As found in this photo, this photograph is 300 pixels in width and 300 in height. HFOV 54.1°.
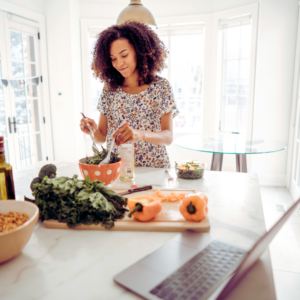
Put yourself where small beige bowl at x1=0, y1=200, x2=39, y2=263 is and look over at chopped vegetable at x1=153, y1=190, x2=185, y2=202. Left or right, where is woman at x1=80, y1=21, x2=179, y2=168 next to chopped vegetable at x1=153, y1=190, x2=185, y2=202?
left

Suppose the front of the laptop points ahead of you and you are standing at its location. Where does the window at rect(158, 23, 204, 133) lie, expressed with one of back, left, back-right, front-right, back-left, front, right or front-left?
front-right

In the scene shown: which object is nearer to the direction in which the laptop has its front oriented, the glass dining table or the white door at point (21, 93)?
the white door

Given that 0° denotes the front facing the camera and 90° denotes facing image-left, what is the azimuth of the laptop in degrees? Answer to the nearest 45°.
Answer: approximately 135°

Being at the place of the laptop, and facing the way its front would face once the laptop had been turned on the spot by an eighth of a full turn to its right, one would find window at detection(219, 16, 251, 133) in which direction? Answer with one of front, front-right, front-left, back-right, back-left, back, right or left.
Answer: front

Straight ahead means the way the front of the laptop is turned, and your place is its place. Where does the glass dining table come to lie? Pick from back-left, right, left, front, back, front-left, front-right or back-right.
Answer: front-right

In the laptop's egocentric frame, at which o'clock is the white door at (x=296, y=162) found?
The white door is roughly at 2 o'clock from the laptop.
